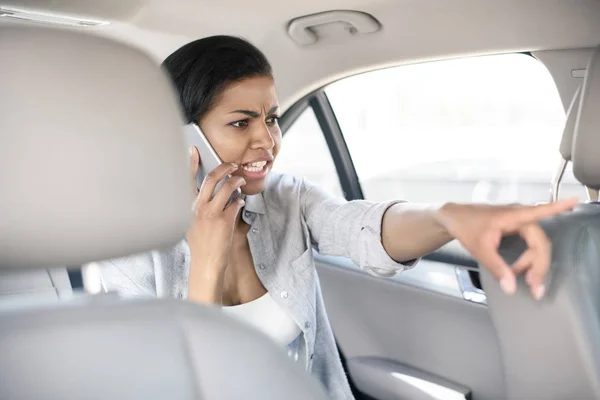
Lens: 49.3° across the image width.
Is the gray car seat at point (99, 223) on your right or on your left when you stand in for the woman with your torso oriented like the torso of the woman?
on your right

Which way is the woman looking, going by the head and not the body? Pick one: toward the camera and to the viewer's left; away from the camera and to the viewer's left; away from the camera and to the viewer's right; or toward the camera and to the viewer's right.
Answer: toward the camera and to the viewer's right

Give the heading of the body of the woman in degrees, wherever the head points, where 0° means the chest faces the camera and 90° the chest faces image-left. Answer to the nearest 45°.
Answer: approximately 315°

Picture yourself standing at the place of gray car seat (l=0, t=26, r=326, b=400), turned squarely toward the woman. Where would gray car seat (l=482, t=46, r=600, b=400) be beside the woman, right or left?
right

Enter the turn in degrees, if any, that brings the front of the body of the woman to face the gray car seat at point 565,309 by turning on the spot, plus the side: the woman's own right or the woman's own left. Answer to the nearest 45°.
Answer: approximately 45° to the woman's own left
